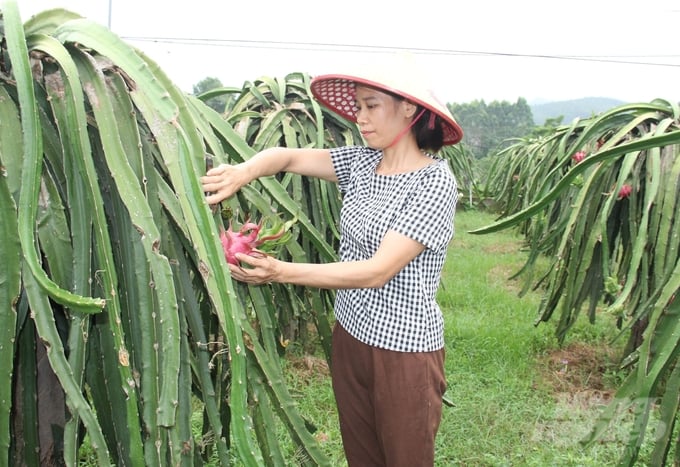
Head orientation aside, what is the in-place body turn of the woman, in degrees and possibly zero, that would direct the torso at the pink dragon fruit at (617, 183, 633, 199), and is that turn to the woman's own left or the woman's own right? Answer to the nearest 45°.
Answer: approximately 180°
